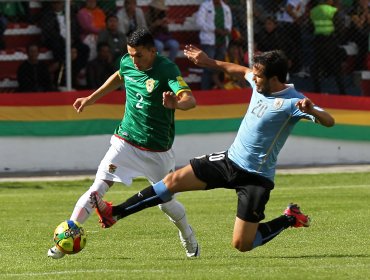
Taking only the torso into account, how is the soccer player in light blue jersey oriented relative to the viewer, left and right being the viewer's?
facing the viewer and to the left of the viewer

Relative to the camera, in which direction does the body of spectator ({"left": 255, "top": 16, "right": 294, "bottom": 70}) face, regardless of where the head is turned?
toward the camera

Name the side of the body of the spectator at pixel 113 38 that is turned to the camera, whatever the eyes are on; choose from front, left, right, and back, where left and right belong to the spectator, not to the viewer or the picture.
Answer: front

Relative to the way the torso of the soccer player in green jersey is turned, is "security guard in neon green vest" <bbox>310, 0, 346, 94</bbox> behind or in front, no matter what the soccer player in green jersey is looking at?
behind

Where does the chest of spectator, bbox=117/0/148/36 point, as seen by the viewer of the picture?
toward the camera

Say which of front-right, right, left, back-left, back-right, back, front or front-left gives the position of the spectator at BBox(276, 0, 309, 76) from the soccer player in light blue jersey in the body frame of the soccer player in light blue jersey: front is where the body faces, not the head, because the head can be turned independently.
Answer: back-right

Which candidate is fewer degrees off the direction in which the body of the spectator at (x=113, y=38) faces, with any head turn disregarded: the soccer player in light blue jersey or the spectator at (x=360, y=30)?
the soccer player in light blue jersey

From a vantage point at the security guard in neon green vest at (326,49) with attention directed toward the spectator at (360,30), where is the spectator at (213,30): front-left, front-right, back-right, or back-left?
back-left

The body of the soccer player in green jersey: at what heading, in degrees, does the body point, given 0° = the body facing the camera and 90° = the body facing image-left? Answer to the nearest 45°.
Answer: approximately 45°

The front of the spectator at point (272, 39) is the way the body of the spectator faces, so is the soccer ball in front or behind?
in front

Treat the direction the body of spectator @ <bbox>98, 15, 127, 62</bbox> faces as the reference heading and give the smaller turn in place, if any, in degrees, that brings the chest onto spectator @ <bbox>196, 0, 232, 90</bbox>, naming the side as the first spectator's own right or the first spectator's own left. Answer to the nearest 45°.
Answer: approximately 90° to the first spectator's own left

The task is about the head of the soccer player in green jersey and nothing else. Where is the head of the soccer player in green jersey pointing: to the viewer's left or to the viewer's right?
to the viewer's left

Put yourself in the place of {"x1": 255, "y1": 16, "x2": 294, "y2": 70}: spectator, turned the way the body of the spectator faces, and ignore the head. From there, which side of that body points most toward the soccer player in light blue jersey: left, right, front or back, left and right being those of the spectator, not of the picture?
front

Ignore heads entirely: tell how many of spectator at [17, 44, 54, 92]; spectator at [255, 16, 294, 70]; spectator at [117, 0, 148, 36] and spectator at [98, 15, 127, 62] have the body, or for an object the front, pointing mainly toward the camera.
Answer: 4

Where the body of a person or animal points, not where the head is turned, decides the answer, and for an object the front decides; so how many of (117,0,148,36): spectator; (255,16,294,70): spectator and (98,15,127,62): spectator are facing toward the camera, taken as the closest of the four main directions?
3

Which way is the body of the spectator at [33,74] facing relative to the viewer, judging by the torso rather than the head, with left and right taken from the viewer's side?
facing the viewer

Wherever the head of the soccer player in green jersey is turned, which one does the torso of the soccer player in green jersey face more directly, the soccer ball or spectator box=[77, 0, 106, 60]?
the soccer ball
